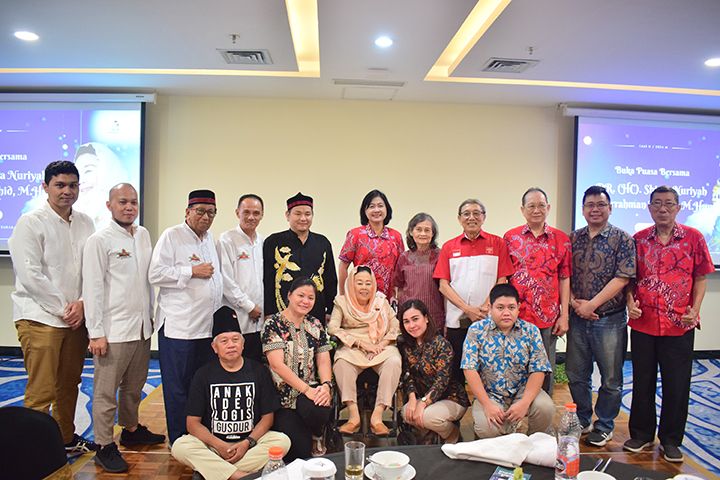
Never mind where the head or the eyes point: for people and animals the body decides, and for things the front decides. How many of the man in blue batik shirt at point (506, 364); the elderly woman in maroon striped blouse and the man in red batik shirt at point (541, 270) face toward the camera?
3

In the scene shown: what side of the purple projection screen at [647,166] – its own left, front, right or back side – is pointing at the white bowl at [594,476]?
front

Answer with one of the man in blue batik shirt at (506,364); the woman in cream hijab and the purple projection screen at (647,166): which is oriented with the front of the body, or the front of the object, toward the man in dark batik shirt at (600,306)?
the purple projection screen

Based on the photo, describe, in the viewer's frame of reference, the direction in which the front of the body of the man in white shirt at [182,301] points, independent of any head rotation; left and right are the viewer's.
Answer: facing the viewer and to the right of the viewer

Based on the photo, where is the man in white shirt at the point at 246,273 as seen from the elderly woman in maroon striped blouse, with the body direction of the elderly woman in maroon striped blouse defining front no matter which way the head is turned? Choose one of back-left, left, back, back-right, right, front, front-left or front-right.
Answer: right

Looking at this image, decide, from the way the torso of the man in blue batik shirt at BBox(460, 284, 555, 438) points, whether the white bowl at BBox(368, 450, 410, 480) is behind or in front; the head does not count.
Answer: in front

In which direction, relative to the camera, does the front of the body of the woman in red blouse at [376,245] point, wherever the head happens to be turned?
toward the camera

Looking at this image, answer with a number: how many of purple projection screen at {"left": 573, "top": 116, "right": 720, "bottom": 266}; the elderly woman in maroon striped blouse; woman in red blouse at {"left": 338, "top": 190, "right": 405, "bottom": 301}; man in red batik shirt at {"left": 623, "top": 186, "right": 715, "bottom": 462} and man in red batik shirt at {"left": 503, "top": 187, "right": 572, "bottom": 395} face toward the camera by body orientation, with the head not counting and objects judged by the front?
5

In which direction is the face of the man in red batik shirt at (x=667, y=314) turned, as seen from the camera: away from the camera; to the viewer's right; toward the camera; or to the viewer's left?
toward the camera

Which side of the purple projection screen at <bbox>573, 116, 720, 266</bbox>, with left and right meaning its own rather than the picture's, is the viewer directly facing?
front

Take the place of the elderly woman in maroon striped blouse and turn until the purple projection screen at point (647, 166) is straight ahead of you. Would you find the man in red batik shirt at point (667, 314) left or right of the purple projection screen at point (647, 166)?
right

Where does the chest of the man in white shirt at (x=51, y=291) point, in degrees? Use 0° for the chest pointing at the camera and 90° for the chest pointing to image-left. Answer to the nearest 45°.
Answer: approximately 315°

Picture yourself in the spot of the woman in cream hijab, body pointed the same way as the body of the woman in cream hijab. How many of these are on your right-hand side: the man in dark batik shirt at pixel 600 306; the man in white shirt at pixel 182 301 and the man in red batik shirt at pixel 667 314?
1

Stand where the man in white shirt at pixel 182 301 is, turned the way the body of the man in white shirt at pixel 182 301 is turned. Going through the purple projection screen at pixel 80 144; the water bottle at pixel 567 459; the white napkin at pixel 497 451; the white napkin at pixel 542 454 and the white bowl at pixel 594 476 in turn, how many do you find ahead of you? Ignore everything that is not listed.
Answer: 4
